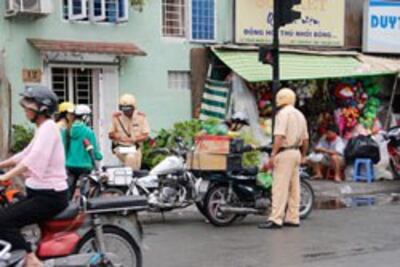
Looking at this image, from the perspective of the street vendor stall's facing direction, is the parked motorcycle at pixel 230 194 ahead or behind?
ahead

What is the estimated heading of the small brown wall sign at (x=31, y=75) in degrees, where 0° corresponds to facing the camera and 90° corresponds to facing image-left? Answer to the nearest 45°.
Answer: approximately 0°

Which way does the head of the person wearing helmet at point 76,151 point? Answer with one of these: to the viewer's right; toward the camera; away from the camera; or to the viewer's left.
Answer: away from the camera

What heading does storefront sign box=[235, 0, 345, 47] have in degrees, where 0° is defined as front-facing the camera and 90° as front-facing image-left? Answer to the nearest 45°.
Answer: approximately 0°

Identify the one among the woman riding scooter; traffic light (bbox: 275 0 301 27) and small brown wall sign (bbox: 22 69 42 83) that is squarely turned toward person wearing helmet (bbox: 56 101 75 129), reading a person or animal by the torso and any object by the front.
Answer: the small brown wall sign
